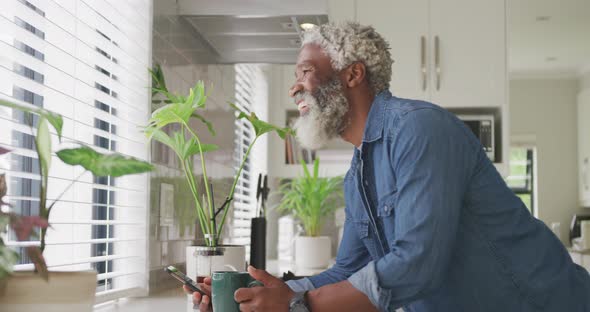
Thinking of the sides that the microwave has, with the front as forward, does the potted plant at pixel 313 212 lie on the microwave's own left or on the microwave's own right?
on the microwave's own right

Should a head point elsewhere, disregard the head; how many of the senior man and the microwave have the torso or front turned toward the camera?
1

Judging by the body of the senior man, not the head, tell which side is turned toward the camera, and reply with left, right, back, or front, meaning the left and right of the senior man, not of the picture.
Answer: left

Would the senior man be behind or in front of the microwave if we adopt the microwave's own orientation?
in front

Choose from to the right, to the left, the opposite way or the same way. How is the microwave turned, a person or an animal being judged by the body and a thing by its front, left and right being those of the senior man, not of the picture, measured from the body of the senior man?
to the left

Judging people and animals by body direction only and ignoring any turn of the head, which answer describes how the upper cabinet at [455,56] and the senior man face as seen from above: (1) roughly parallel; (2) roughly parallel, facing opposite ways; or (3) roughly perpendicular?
roughly perpendicular

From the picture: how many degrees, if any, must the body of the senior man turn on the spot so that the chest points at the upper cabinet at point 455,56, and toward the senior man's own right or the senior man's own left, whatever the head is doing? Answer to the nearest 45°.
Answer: approximately 90° to the senior man's own right

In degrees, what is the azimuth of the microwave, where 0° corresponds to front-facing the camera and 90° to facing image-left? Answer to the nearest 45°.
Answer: approximately 0°

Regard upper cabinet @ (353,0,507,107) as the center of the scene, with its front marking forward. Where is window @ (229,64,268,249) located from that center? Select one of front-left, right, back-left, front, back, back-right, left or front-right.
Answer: right

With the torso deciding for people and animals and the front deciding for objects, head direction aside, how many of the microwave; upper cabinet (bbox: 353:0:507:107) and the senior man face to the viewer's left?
1

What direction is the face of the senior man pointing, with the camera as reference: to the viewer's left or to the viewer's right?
to the viewer's left

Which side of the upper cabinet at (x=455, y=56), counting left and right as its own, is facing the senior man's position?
front
